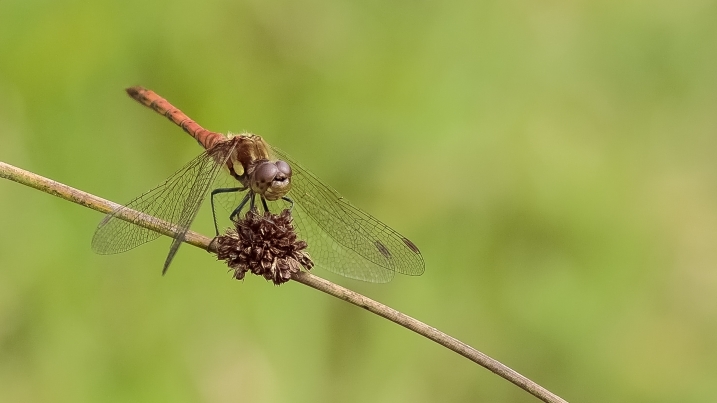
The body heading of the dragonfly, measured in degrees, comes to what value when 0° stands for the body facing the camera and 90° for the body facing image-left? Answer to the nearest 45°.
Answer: approximately 315°
